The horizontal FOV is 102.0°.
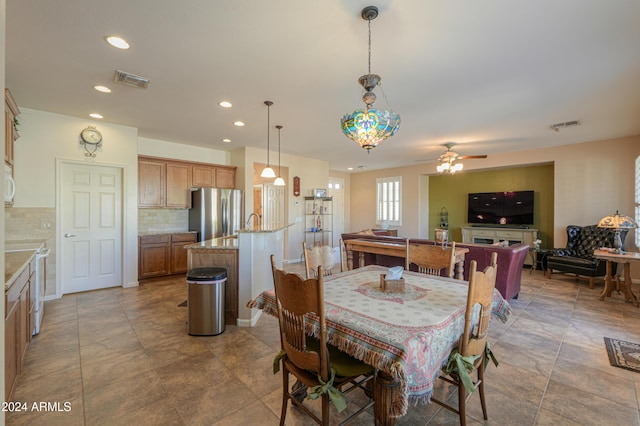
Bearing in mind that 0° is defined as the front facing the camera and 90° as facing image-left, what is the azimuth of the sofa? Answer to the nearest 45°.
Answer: approximately 180°

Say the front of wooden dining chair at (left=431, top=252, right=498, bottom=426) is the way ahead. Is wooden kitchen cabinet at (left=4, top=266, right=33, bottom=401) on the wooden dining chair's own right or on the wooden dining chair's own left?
on the wooden dining chair's own left

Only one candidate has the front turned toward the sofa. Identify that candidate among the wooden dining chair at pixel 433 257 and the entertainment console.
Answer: the entertainment console

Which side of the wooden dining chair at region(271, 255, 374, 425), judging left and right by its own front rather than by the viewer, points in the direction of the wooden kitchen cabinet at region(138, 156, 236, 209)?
left

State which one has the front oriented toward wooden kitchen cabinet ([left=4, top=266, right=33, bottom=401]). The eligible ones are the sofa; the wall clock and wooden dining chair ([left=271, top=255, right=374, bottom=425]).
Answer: the wall clock

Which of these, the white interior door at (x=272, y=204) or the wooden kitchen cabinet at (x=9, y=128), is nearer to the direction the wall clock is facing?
the wooden kitchen cabinet

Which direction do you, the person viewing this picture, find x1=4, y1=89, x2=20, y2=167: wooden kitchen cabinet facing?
facing to the right of the viewer

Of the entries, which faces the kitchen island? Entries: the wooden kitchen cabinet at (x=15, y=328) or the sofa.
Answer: the wooden kitchen cabinet

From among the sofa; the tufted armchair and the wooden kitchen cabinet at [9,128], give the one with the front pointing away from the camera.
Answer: the sofa

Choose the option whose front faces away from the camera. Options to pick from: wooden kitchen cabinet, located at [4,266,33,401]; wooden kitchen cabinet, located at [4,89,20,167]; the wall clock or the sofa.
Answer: the sofa

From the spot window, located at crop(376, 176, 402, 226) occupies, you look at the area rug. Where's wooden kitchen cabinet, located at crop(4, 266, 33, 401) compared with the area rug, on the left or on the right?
right

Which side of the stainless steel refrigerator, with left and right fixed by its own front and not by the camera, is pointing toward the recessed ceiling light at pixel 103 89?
right

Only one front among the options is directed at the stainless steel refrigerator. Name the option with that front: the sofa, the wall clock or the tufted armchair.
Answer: the tufted armchair
